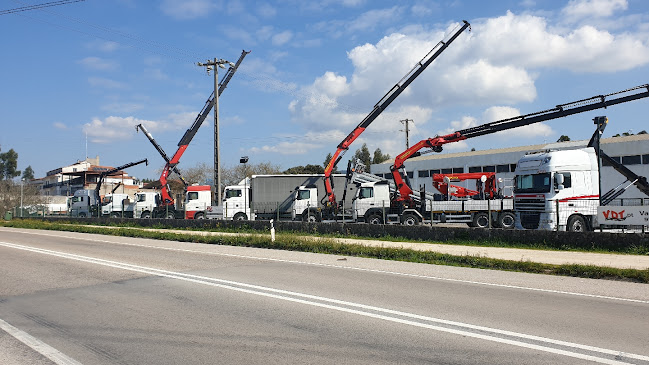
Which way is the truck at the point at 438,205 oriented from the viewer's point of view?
to the viewer's left

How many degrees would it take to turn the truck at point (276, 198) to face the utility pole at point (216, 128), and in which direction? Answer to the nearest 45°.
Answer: approximately 45° to its right

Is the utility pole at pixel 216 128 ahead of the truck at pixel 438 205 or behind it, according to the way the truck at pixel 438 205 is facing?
ahead

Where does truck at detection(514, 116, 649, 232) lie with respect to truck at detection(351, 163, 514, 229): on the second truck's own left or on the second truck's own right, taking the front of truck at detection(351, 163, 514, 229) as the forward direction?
on the second truck's own left

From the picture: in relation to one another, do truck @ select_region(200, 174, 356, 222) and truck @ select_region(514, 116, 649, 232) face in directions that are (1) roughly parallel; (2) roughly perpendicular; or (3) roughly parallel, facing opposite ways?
roughly parallel

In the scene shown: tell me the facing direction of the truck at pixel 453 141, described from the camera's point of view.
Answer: facing to the left of the viewer

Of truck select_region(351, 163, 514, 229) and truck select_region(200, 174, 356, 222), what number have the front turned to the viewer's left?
2

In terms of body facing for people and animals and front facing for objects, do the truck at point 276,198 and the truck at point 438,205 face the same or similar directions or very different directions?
same or similar directions

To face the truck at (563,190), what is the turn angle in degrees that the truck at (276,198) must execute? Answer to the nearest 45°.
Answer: approximately 135° to its left

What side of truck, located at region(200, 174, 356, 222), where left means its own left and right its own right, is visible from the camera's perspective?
left

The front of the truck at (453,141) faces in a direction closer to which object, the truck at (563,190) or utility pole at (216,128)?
the utility pole

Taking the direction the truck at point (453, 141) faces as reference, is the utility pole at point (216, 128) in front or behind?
in front

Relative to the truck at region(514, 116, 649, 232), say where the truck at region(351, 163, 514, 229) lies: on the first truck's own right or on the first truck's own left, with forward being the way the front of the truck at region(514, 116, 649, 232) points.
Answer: on the first truck's own right
